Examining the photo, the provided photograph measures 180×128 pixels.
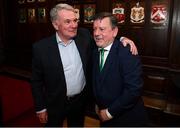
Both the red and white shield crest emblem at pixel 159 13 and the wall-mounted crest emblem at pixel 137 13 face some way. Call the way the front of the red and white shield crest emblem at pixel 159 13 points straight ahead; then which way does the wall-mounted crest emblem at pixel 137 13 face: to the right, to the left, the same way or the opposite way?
the same way

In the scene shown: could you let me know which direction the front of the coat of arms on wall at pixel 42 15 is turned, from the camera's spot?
facing the viewer

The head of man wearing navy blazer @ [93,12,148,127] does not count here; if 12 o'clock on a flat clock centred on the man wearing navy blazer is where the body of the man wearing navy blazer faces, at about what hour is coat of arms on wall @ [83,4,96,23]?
The coat of arms on wall is roughly at 4 o'clock from the man wearing navy blazer.

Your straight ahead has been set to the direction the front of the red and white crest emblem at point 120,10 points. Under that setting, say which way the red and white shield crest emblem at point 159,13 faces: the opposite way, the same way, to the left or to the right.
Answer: the same way

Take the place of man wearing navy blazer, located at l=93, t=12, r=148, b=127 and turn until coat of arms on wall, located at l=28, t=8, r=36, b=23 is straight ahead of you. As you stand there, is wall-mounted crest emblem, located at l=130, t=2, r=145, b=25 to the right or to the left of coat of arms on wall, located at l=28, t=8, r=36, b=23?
right

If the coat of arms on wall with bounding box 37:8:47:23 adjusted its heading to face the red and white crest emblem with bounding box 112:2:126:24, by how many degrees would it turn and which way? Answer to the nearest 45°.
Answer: approximately 45° to its left

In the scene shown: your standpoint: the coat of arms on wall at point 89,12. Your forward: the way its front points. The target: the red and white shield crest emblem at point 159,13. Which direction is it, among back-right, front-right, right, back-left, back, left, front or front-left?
front-left

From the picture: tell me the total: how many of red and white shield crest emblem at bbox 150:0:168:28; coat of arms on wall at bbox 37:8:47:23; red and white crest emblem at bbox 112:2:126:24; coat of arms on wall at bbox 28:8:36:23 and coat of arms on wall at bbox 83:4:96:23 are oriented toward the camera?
5

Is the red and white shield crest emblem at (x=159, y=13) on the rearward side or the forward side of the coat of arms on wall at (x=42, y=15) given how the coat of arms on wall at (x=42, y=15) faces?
on the forward side

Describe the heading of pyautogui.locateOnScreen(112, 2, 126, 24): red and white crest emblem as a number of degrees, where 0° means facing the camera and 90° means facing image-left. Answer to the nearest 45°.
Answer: approximately 0°

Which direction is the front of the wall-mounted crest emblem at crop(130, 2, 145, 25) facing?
toward the camera

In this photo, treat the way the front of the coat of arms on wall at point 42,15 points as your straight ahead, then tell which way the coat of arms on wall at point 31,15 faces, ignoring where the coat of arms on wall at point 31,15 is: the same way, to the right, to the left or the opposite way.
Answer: the same way

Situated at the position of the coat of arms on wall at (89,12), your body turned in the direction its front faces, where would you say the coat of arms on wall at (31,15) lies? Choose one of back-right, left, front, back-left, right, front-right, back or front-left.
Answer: back-right

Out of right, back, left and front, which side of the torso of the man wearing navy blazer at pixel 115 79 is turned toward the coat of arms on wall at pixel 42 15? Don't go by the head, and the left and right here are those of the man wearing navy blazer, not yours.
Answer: right

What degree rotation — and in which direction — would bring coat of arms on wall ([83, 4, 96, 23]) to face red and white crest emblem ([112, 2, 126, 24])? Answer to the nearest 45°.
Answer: approximately 45° to its left

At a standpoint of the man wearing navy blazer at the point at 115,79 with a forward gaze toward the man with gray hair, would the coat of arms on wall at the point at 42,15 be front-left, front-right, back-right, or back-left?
front-right

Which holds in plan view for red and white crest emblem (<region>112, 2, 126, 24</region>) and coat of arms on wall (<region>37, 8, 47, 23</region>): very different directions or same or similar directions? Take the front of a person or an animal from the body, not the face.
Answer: same or similar directions

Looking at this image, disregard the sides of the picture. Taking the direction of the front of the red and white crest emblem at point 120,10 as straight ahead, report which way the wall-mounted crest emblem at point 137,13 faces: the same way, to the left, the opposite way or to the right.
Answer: the same way

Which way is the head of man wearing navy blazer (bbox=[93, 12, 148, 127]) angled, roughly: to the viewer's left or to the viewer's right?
to the viewer's left

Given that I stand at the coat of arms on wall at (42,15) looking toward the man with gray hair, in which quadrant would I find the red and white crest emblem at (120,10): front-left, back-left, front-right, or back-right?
front-left
